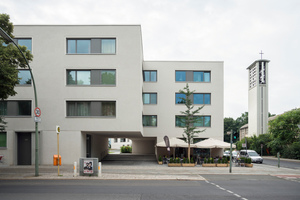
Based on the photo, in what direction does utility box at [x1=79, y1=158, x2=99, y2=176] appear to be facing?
toward the camera

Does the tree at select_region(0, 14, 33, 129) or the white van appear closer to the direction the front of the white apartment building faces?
the tree

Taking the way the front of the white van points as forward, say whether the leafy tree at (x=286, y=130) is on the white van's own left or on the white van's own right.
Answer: on the white van's own left

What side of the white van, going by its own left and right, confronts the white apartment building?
right

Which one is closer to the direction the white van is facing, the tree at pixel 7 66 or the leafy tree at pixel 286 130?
the tree

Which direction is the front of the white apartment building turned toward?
toward the camera
